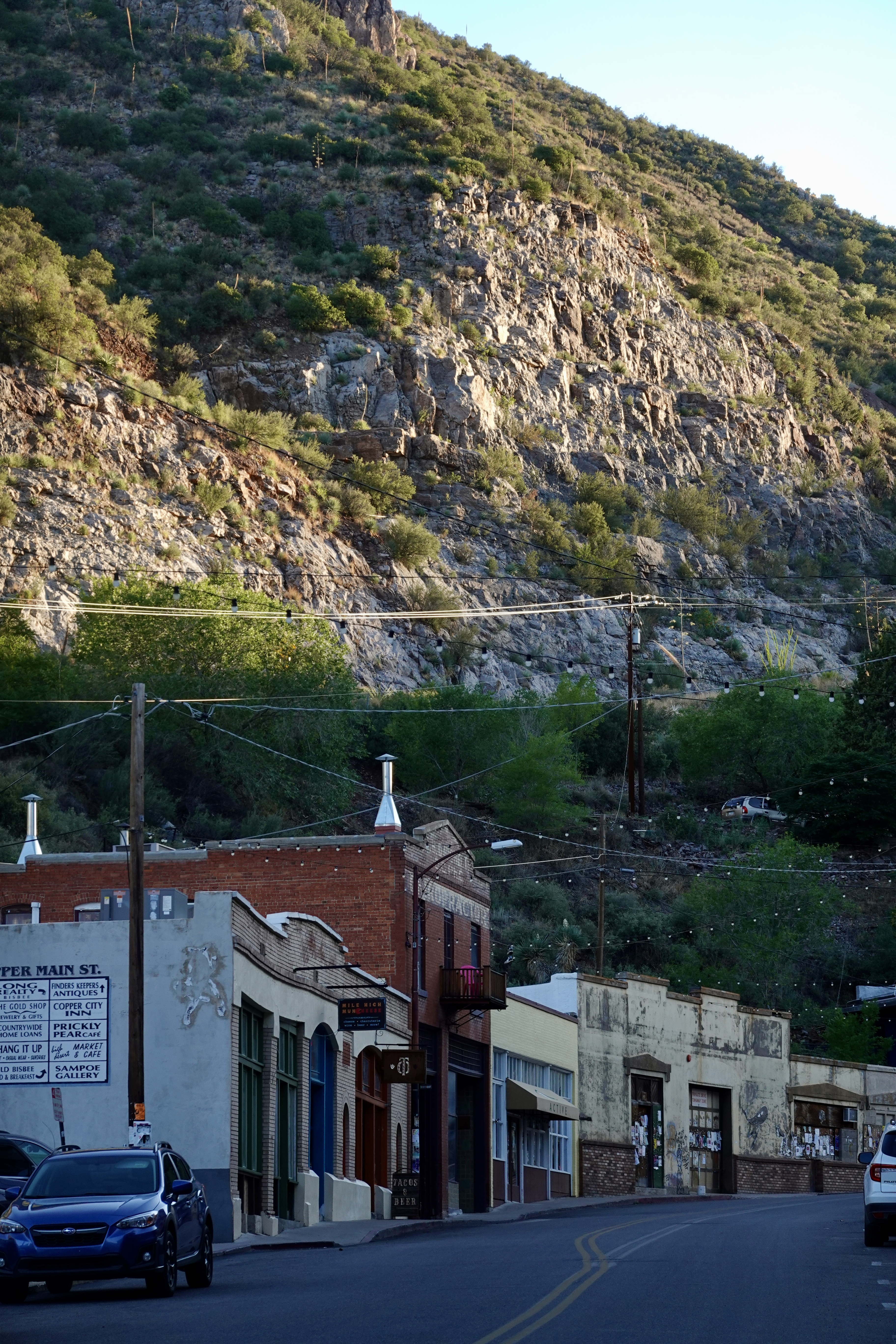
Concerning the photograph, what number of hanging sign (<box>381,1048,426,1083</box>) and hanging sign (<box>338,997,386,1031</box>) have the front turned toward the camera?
2

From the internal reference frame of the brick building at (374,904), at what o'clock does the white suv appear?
The white suv is roughly at 1 o'clock from the brick building.

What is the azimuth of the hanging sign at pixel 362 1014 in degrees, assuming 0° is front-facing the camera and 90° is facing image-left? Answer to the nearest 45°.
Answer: approximately 0°

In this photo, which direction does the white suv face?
away from the camera

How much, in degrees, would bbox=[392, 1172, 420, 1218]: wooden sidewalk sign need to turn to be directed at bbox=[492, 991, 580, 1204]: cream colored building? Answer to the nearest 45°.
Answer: approximately 180°

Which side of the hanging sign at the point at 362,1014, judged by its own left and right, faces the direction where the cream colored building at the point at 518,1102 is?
back

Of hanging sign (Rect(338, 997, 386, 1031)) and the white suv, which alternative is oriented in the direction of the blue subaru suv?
the hanging sign

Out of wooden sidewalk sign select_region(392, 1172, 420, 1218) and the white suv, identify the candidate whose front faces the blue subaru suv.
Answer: the wooden sidewalk sign

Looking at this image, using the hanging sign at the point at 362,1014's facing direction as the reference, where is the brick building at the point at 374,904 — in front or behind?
behind

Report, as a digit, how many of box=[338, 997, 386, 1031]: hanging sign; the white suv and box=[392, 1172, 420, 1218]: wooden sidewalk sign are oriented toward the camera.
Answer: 2

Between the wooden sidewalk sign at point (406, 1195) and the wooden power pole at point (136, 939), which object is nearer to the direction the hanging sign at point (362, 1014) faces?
the wooden power pole

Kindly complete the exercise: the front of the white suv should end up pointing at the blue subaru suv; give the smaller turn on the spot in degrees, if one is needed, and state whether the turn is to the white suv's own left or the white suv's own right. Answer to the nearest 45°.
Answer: approximately 135° to the white suv's own left
